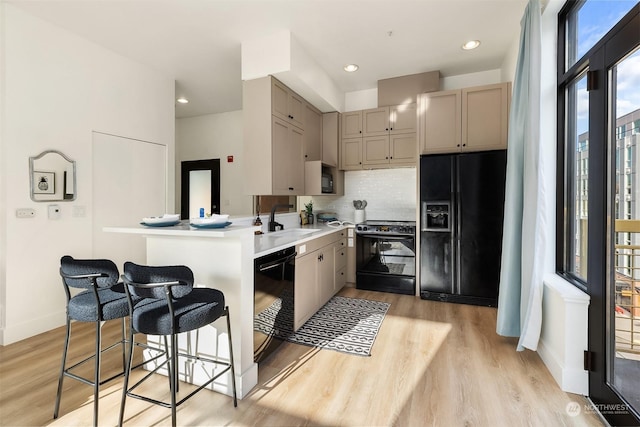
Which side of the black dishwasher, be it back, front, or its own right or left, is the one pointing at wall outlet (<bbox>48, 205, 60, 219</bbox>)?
back

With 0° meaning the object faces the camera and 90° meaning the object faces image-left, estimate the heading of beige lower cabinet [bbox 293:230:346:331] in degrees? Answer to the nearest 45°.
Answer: approximately 315°

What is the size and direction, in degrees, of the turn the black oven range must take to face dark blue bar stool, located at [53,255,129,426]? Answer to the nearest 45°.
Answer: approximately 45° to its right

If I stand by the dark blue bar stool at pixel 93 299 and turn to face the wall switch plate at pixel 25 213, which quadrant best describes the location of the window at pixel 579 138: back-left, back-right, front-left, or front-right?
back-right

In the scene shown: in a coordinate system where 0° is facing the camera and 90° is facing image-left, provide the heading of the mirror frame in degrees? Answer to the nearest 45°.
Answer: approximately 315°

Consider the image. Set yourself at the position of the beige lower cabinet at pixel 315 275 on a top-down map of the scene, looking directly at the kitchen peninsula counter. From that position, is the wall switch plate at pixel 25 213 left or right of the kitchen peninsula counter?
right

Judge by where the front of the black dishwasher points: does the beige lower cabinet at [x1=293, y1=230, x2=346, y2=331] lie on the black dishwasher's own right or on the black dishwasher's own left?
on the black dishwasher's own left

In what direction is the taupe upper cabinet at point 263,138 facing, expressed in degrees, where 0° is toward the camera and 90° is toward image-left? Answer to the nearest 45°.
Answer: approximately 315°

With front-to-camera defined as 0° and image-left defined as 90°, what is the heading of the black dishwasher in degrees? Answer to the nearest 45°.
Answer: approximately 315°

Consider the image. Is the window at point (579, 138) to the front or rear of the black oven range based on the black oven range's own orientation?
to the front

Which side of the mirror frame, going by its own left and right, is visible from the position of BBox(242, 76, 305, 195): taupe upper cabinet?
front

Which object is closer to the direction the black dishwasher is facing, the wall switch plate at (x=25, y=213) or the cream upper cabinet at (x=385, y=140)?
the cream upper cabinet

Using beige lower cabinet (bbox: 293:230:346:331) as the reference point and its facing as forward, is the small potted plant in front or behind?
behind
